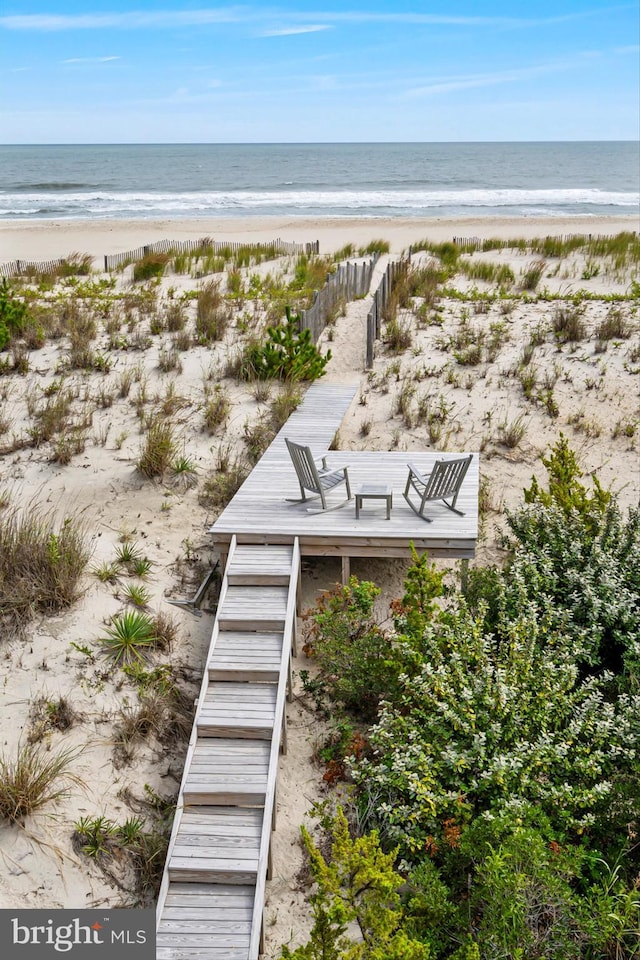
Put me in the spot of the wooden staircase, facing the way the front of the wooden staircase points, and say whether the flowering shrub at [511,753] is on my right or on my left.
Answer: on my left

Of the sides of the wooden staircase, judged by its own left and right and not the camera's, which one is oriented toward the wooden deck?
back

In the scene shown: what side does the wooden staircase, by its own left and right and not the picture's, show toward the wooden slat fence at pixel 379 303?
back

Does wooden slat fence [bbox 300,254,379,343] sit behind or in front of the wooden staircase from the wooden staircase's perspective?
behind

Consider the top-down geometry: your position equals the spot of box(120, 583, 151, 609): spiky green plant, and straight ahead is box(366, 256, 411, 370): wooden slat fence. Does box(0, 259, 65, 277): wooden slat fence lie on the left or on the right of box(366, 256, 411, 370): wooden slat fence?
left

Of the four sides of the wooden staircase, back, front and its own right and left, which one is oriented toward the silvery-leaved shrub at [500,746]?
left

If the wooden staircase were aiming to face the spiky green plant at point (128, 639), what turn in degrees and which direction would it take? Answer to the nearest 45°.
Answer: approximately 135° to its right
